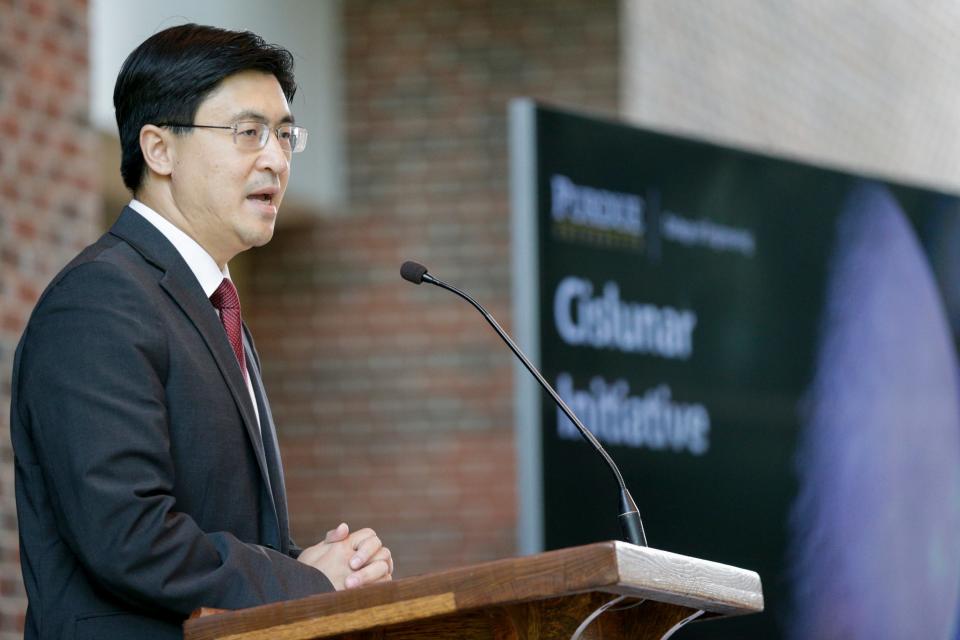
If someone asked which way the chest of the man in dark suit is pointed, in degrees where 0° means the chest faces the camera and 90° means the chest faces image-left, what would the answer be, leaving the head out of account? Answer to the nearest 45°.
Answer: approximately 315°

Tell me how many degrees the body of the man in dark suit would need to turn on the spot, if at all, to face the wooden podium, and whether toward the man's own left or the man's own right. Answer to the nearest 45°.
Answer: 0° — they already face it

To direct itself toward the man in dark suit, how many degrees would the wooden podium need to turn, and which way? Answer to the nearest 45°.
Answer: approximately 180°

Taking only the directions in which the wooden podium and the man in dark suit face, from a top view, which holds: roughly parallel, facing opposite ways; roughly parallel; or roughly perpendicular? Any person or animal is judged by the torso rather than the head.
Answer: roughly parallel

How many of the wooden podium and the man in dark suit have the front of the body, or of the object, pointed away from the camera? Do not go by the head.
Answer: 0

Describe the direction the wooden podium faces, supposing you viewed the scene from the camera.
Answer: facing the viewer and to the right of the viewer
